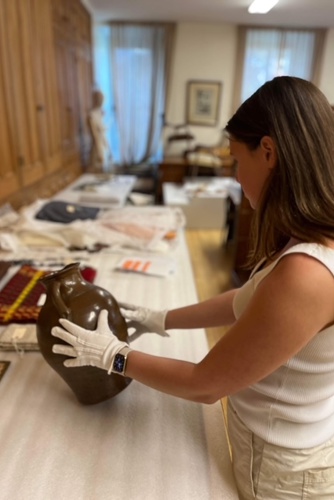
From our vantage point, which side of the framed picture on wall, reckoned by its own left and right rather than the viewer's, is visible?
front

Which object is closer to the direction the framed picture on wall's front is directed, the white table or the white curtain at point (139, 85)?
the white table

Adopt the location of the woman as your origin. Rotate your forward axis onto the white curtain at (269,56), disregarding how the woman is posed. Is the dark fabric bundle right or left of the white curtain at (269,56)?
left

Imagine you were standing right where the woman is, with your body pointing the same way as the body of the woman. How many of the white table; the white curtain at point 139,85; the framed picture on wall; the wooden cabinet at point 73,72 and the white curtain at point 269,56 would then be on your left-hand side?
0

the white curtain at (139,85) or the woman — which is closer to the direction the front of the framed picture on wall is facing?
the woman

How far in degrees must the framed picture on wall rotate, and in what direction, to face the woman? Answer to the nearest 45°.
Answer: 0° — it already faces them

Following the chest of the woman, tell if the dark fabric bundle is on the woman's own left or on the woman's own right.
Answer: on the woman's own right

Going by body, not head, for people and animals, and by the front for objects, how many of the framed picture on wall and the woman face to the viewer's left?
1

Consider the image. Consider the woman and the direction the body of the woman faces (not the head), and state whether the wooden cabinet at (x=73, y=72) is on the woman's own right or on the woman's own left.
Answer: on the woman's own right

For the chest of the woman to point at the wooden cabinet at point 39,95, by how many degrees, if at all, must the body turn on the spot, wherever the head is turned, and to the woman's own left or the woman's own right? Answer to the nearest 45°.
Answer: approximately 45° to the woman's own right

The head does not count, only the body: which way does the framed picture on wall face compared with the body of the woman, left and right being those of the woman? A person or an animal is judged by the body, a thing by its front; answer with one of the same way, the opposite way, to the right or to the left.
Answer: to the left

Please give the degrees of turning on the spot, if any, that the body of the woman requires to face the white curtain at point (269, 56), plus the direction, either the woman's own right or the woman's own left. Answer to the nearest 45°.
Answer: approximately 90° to the woman's own right

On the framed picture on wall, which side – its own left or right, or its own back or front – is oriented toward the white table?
front

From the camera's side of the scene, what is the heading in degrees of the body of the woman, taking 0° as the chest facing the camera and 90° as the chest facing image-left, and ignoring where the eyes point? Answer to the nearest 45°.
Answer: approximately 90°

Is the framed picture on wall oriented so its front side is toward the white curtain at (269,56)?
no
